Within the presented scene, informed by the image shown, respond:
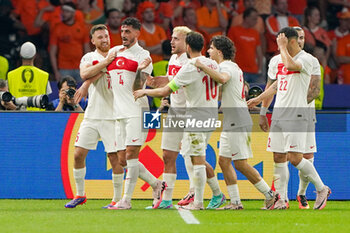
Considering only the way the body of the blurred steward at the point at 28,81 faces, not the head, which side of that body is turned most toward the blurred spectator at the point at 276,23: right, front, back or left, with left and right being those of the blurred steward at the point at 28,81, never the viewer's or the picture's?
right

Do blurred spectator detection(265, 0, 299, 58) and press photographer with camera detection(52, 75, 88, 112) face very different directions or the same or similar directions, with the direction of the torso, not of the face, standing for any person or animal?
same or similar directions

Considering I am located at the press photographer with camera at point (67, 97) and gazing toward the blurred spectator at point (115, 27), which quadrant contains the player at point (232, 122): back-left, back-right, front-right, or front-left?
back-right

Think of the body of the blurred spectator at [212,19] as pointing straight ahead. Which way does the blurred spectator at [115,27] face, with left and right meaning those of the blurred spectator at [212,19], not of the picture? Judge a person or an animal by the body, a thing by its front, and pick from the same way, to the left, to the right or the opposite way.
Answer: the same way

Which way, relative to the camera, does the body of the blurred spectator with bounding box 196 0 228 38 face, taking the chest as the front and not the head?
toward the camera

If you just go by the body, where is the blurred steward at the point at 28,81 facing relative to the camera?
away from the camera

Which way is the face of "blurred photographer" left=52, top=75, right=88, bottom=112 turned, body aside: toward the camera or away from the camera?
toward the camera

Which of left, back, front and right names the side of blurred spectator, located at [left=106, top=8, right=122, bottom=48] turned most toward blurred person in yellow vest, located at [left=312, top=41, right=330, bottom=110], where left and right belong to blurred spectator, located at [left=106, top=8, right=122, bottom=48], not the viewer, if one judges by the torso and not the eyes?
left

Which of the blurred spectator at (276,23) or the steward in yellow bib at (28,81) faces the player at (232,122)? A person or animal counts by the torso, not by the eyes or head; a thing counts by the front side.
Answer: the blurred spectator at (276,23)

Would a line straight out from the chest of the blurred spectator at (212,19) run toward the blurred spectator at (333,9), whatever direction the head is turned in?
no

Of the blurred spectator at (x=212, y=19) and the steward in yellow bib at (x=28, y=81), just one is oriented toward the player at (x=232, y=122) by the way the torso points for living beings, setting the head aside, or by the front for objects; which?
the blurred spectator at (x=212, y=19)

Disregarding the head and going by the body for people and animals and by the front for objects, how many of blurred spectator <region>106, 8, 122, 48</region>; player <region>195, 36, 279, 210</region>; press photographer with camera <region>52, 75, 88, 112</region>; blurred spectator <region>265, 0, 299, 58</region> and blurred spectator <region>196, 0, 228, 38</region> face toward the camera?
4

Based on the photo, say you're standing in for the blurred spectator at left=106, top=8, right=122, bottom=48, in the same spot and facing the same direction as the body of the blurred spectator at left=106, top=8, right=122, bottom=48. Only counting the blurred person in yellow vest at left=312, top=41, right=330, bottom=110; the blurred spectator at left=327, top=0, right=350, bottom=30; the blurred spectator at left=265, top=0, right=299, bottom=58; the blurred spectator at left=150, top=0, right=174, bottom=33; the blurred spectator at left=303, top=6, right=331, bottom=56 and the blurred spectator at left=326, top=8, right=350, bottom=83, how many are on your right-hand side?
0

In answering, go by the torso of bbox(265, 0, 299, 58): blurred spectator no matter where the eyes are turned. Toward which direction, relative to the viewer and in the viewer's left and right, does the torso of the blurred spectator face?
facing the viewer
